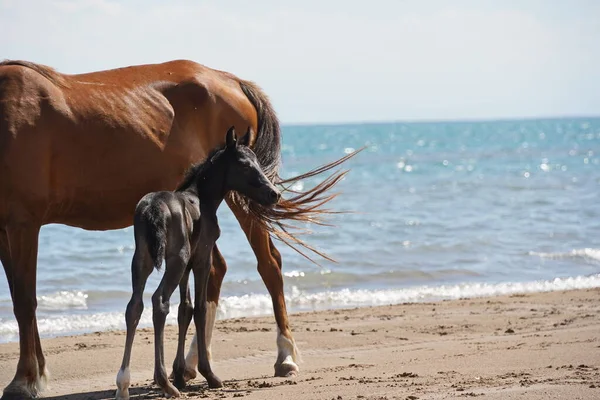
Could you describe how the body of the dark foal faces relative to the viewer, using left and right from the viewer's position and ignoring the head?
facing away from the viewer and to the right of the viewer

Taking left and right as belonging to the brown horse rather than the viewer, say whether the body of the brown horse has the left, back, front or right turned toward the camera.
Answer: left
